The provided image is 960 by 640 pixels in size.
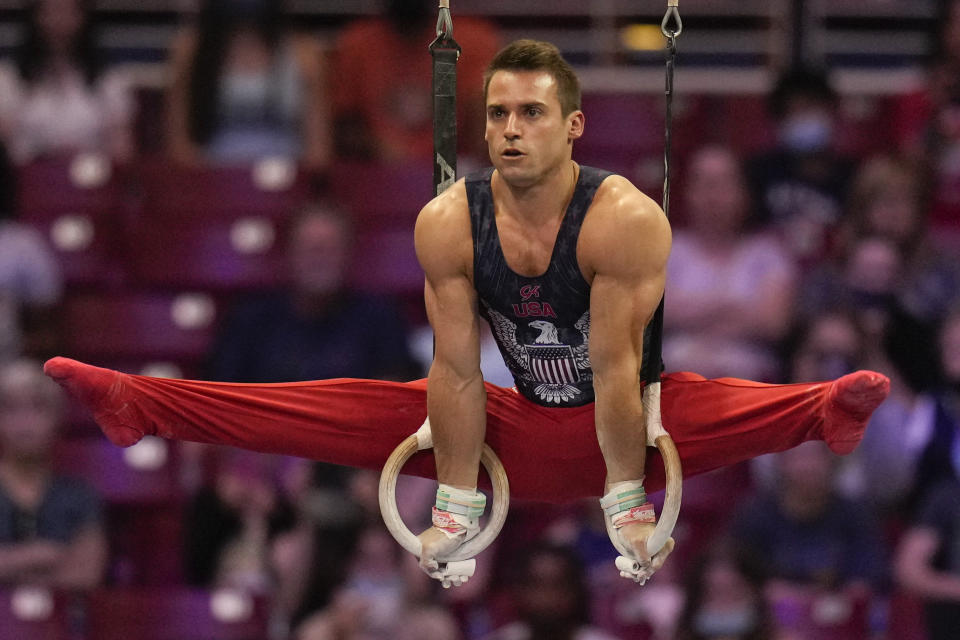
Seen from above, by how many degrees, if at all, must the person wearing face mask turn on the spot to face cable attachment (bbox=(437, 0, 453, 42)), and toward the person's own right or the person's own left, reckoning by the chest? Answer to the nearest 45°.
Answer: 0° — they already face it

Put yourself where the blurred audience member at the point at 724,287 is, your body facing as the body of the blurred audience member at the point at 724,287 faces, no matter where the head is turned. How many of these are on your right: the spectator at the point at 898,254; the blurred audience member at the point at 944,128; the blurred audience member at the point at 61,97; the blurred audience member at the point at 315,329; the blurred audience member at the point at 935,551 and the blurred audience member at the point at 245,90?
3

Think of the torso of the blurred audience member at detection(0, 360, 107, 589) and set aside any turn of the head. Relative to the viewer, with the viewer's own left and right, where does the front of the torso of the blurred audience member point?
facing the viewer

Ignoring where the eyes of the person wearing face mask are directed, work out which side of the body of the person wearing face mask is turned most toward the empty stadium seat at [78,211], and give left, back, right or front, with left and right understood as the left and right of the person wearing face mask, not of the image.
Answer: right

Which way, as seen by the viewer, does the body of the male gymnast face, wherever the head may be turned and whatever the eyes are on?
toward the camera

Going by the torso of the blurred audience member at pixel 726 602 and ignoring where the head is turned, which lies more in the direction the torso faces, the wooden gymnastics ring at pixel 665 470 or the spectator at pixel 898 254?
the wooden gymnastics ring

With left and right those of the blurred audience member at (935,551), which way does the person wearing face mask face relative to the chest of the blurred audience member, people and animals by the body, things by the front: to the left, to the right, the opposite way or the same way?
the same way

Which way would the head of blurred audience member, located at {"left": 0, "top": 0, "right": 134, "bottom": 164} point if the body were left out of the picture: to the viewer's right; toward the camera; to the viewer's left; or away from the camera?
toward the camera

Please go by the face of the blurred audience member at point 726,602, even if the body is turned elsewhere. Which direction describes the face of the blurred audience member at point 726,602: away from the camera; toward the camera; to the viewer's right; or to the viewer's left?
toward the camera

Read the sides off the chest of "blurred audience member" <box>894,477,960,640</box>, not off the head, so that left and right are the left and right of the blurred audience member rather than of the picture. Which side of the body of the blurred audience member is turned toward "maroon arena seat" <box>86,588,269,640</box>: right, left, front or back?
right

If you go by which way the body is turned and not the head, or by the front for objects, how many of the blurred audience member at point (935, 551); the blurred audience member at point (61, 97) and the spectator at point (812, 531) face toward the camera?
3

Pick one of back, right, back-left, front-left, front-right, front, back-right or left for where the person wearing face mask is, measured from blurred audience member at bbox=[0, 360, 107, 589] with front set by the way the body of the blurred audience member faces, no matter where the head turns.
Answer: left

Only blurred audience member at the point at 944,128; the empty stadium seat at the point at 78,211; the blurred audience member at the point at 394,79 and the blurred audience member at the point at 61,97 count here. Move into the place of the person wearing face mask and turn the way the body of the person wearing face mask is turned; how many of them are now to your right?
3

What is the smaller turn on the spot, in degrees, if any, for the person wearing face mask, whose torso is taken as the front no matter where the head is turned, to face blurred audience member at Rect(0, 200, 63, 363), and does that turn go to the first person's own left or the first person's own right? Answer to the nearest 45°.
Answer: approximately 90° to the first person's own right

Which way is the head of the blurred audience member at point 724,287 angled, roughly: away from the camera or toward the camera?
toward the camera

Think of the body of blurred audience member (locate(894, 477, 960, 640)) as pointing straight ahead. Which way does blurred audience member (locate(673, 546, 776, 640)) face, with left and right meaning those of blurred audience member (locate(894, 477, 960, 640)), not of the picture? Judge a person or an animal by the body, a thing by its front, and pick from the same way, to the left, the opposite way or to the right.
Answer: the same way

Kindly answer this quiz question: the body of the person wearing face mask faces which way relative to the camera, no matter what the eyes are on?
toward the camera

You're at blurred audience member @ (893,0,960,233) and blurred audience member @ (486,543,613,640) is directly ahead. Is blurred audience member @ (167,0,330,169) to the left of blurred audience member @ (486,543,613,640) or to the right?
right
